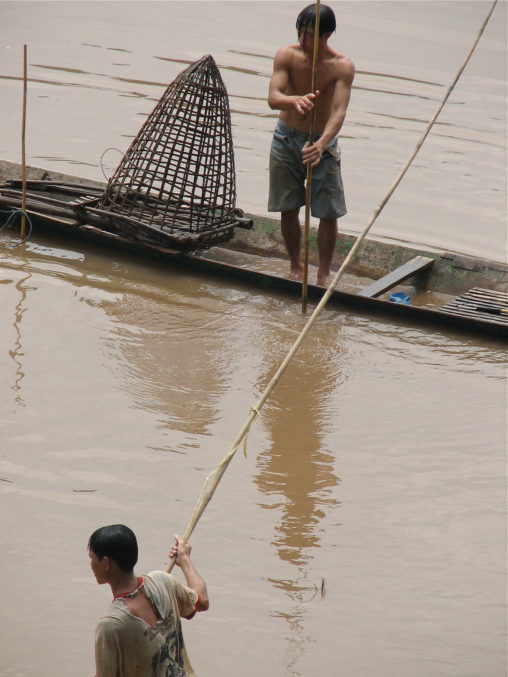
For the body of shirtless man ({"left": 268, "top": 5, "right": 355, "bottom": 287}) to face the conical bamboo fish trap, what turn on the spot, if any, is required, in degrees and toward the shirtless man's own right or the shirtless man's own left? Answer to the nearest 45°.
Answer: approximately 90° to the shirtless man's own right

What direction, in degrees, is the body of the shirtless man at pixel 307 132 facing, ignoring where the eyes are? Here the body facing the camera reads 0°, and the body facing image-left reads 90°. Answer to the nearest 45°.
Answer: approximately 0°
